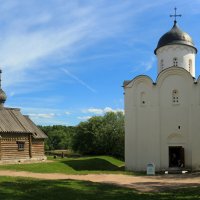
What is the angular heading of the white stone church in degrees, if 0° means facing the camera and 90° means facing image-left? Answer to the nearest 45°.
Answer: approximately 0°

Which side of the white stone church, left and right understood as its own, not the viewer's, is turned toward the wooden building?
right
